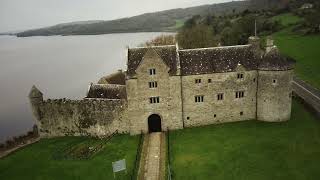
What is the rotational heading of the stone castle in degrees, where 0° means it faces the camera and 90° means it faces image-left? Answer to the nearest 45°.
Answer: approximately 0°
